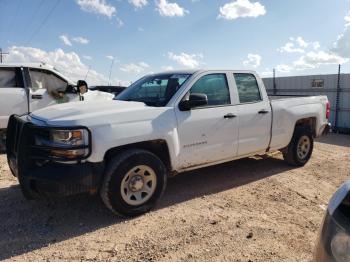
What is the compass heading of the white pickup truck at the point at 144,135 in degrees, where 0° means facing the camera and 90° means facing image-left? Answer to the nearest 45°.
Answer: approximately 45°

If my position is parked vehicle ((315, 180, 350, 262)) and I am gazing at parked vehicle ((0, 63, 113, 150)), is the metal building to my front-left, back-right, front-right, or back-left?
front-right

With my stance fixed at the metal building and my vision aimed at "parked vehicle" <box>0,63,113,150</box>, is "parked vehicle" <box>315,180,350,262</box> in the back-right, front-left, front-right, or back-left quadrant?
front-left

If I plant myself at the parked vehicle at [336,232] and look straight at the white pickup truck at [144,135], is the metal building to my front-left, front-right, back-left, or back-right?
front-right

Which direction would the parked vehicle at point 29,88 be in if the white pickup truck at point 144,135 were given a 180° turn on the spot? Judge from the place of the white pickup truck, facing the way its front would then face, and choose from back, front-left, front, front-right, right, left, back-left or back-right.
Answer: left

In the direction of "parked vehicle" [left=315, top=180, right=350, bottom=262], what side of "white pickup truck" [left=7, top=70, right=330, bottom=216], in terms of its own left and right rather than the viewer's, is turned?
left

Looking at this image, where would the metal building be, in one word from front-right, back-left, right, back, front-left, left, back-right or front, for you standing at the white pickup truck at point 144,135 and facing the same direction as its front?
back
